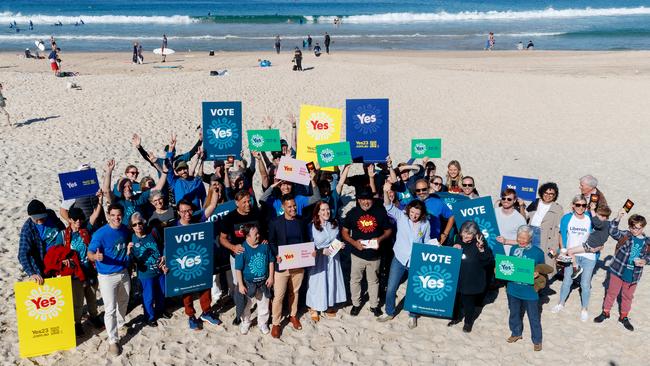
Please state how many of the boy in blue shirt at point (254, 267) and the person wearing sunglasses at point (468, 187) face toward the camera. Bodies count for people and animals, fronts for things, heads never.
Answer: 2

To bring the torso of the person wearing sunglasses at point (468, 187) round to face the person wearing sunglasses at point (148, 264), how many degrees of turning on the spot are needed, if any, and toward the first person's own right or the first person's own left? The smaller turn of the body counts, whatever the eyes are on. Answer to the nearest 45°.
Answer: approximately 45° to the first person's own right

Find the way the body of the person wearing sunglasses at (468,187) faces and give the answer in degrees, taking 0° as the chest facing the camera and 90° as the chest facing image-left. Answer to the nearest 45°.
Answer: approximately 0°

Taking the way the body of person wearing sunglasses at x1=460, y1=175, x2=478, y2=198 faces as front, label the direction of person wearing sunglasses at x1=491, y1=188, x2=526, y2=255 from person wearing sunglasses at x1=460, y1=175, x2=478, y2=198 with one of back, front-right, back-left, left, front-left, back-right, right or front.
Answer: front-left

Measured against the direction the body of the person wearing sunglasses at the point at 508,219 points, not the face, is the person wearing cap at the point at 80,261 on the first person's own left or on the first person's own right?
on the first person's own right

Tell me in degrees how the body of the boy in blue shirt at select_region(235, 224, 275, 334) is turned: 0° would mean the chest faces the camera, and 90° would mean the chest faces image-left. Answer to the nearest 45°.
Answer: approximately 0°
